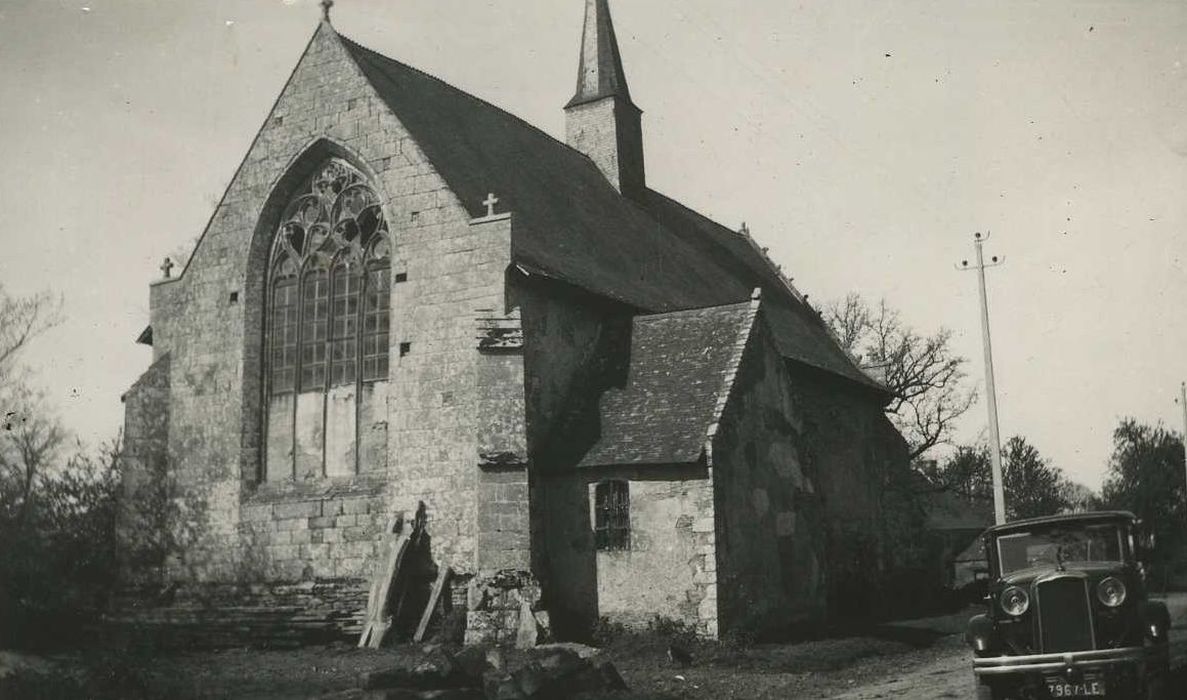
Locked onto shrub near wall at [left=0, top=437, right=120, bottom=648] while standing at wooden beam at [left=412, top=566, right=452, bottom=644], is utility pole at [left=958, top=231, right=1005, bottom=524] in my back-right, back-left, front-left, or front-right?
back-right

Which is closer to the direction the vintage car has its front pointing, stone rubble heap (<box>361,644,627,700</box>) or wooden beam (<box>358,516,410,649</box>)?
the stone rubble heap

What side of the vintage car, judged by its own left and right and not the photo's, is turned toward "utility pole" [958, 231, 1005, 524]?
back

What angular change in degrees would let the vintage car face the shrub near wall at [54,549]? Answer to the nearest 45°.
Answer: approximately 90° to its right

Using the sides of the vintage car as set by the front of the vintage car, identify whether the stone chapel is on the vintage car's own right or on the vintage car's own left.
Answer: on the vintage car's own right

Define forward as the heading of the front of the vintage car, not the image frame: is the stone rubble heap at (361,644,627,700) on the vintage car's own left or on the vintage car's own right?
on the vintage car's own right

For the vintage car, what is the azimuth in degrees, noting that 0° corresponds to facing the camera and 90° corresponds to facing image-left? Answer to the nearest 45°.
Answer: approximately 0°
